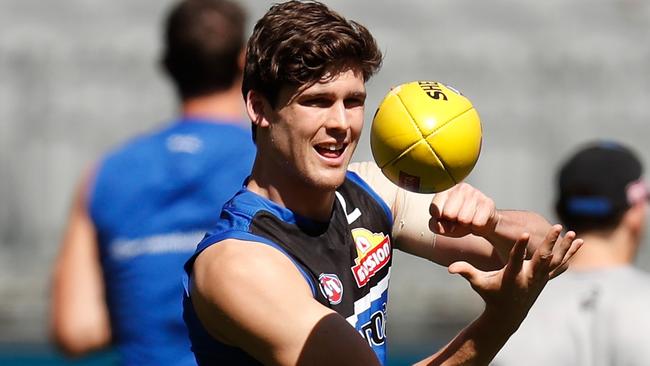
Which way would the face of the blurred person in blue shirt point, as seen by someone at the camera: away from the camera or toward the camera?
away from the camera

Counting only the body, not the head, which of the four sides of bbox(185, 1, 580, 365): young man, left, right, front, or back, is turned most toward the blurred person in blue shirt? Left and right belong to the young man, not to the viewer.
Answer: back

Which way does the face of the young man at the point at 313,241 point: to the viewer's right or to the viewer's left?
to the viewer's right

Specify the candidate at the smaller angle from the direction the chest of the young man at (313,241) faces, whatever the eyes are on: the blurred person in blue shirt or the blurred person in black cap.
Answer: the blurred person in black cap

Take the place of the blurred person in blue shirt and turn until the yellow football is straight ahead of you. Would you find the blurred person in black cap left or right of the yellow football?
left

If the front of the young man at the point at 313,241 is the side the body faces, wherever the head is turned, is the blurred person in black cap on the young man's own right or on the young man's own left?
on the young man's own left

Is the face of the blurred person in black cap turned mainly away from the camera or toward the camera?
away from the camera

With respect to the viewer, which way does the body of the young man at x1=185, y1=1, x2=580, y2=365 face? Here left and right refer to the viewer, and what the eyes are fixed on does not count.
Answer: facing the viewer and to the right of the viewer

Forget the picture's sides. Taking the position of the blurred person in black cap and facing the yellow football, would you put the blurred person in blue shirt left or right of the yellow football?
right
